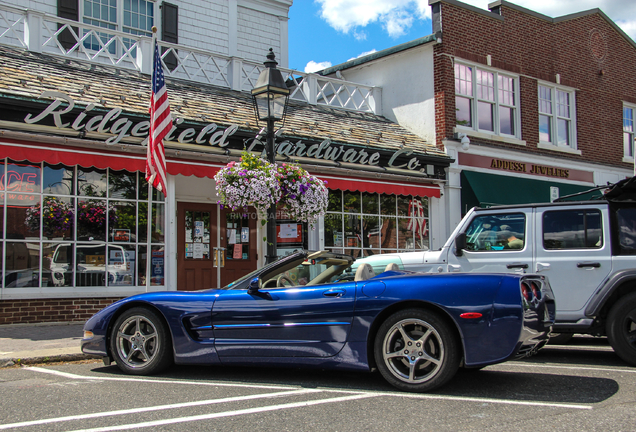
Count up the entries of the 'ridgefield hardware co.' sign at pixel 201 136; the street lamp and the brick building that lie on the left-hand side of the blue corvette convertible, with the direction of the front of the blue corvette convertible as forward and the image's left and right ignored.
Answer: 0

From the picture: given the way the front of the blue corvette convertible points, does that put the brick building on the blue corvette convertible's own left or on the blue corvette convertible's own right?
on the blue corvette convertible's own right

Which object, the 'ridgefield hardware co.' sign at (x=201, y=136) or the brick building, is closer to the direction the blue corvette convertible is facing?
the 'ridgefield hardware co.' sign

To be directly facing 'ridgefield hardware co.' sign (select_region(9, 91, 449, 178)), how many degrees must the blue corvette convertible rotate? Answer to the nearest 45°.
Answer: approximately 90° to its right

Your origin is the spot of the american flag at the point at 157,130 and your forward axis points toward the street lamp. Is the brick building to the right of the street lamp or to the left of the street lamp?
left

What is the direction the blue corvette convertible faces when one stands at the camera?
facing to the left of the viewer

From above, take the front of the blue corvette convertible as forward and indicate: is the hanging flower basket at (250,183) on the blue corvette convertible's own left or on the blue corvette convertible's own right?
on the blue corvette convertible's own right

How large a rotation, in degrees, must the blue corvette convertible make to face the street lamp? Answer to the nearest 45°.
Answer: approximately 90° to its right

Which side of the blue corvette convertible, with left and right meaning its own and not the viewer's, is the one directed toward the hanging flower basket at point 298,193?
right

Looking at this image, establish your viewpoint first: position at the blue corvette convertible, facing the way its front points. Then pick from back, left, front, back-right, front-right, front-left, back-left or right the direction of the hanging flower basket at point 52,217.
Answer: front-right
